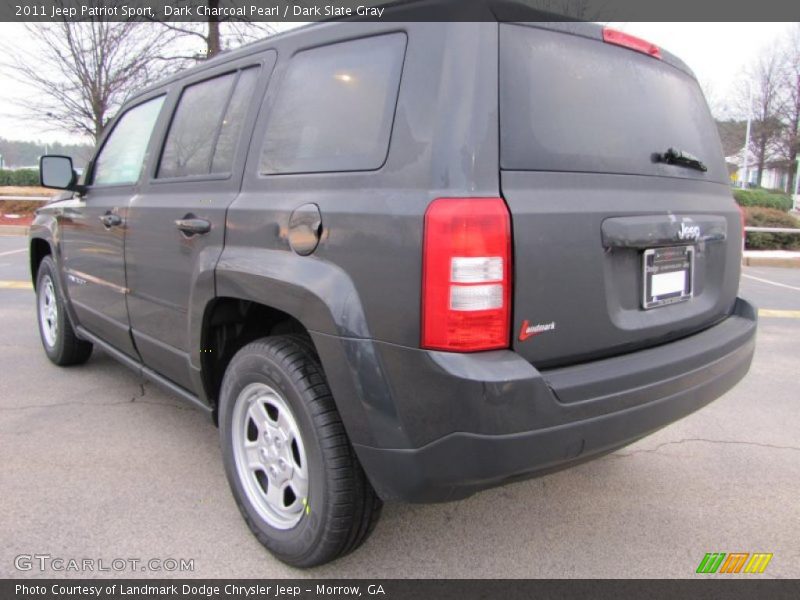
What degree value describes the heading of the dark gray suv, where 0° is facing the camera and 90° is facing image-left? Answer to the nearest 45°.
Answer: approximately 135°

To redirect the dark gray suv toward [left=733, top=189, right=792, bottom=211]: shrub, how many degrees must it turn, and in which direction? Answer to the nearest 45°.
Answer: approximately 90° to its right

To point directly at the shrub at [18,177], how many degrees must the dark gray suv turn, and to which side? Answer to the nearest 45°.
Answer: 0° — it already faces it

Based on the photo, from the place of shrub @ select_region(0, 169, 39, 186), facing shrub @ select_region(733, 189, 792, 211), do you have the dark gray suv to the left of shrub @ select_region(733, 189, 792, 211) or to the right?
right

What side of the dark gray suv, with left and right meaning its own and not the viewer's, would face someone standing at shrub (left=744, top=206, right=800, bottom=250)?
right
